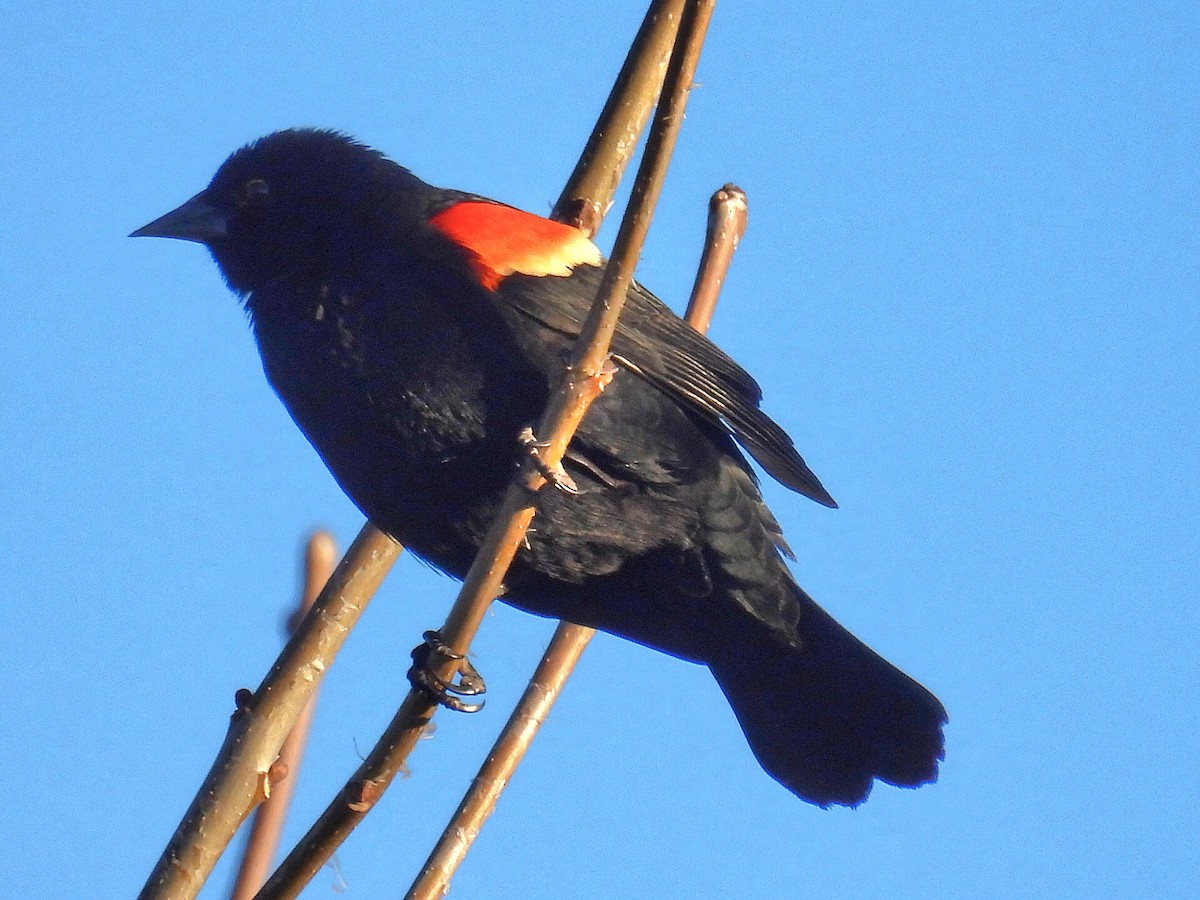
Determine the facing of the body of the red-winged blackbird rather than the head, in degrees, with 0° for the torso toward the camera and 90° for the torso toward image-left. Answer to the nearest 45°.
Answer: approximately 90°
